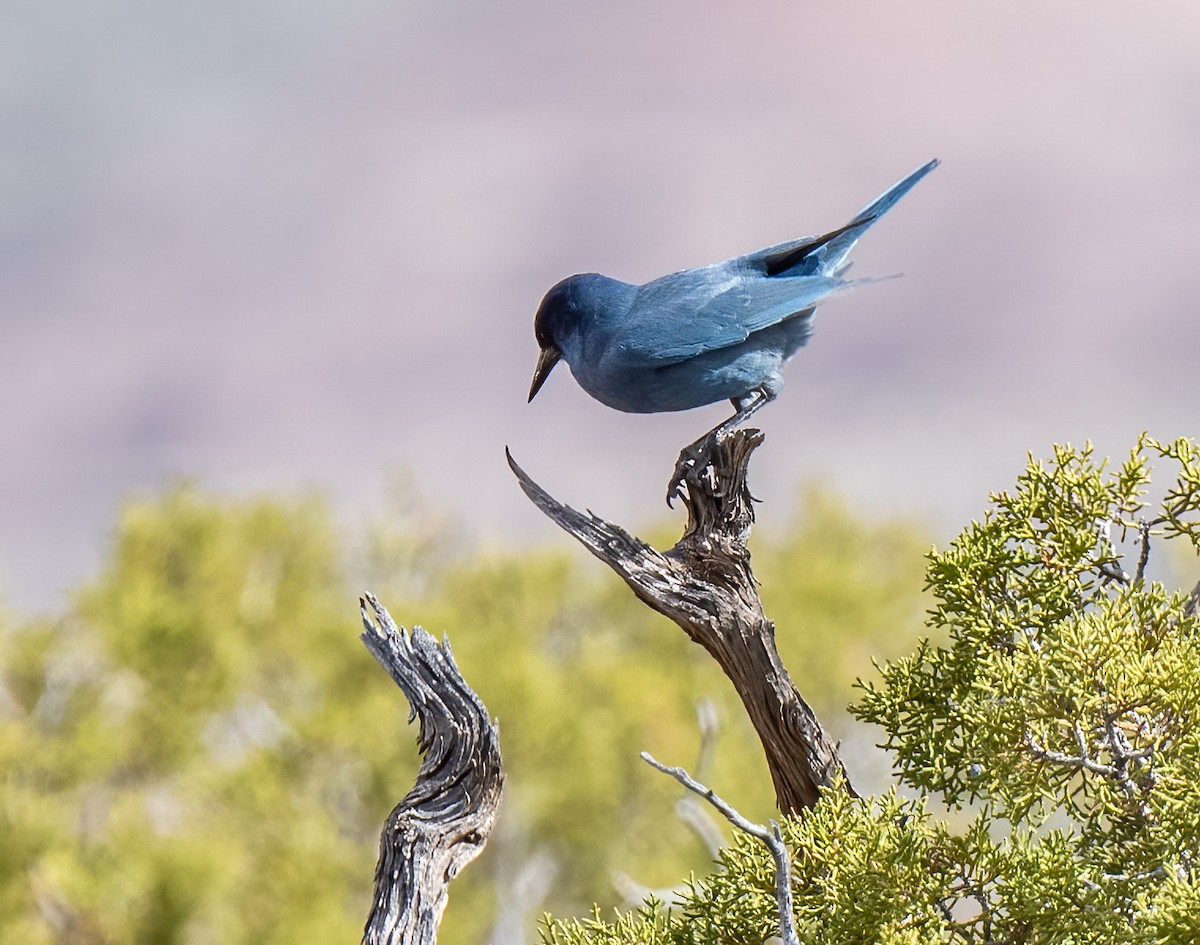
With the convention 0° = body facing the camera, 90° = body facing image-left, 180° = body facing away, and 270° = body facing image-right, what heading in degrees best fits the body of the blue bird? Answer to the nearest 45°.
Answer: approximately 90°
